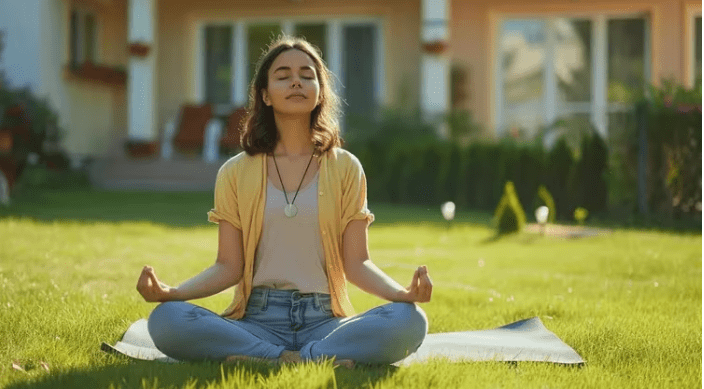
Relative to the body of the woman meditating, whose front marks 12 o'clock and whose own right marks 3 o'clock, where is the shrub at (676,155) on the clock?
The shrub is roughly at 7 o'clock from the woman meditating.

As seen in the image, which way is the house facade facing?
toward the camera

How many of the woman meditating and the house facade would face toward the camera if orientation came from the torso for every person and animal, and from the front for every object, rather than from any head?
2

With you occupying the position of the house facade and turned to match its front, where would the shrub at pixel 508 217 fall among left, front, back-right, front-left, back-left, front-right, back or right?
front

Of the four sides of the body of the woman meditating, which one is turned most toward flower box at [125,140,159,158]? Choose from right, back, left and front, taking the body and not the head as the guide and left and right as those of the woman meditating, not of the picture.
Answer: back

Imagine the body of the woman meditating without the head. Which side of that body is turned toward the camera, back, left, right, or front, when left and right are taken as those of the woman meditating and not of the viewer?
front

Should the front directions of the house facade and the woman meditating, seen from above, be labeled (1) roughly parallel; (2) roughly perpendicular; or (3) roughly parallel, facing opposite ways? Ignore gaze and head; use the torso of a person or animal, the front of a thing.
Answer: roughly parallel

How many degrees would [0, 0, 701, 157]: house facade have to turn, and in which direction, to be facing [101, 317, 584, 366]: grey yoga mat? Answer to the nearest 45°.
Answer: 0° — it already faces it

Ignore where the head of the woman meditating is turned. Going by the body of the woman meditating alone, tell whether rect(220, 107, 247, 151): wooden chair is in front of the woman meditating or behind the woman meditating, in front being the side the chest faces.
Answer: behind

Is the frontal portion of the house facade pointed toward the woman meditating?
yes
